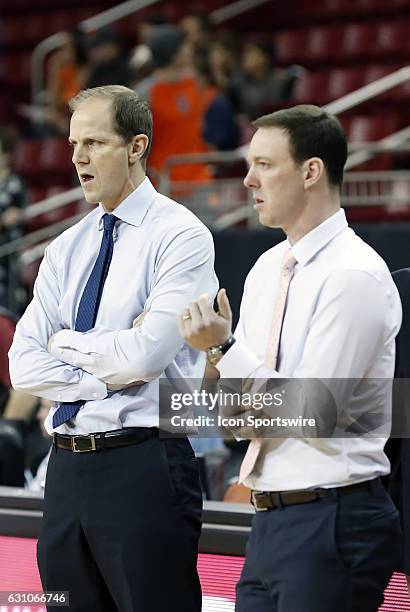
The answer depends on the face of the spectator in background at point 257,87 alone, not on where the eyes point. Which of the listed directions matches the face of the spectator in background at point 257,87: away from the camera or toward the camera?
toward the camera

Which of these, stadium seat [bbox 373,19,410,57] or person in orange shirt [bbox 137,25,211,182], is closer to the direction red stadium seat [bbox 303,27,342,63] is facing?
the person in orange shirt

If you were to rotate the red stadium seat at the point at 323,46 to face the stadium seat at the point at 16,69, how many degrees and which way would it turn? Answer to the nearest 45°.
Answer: approximately 45° to its right

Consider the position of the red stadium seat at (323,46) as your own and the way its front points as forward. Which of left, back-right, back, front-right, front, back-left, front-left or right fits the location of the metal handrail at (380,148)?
front-left

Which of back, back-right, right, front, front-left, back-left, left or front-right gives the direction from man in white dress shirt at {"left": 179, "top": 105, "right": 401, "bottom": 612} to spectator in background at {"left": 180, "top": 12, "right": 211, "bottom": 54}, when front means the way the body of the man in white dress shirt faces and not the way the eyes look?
back-right

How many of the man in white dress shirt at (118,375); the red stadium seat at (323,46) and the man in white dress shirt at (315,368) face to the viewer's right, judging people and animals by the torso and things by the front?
0

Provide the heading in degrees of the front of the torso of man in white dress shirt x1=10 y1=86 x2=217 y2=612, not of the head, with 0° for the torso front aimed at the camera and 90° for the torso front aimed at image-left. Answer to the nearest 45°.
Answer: approximately 45°

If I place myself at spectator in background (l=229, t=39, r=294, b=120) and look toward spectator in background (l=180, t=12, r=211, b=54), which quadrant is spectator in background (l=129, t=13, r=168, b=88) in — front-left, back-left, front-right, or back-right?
front-left

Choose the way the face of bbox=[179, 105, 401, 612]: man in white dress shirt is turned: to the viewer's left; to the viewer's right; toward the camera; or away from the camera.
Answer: to the viewer's left

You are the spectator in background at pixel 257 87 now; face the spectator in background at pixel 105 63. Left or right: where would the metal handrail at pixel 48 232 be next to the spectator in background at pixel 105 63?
left

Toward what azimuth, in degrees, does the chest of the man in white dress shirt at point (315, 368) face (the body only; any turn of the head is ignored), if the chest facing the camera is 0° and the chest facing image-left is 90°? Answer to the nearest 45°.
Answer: approximately 45°

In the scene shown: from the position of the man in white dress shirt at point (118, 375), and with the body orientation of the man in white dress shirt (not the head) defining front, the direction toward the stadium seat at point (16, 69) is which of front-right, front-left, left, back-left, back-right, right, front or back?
back-right

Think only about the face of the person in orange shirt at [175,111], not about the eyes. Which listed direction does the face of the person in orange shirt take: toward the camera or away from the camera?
away from the camera

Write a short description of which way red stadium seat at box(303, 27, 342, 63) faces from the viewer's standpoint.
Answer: facing the viewer and to the left of the viewer

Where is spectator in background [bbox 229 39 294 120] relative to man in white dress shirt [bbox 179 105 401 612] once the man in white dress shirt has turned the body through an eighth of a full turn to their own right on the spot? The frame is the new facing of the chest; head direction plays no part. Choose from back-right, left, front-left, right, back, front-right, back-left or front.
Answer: right
